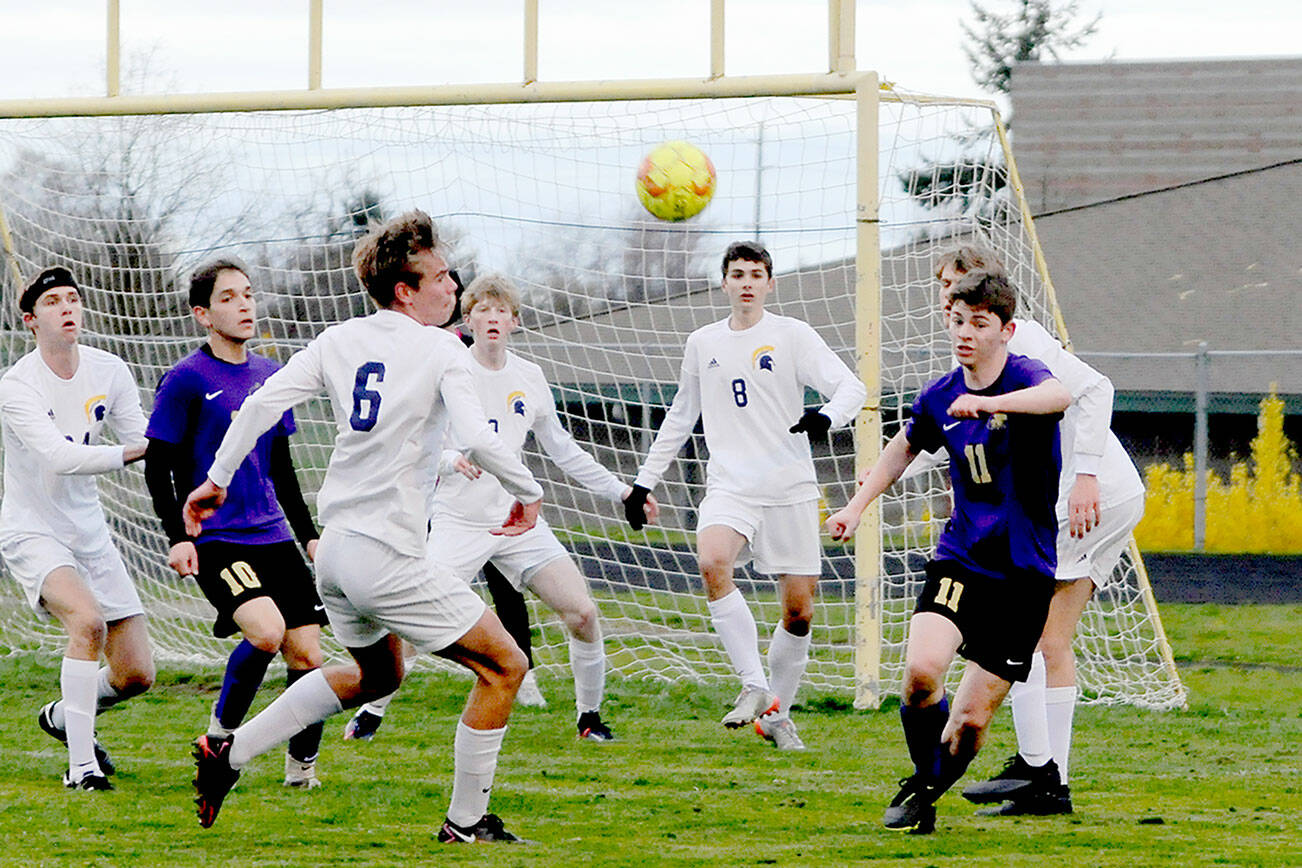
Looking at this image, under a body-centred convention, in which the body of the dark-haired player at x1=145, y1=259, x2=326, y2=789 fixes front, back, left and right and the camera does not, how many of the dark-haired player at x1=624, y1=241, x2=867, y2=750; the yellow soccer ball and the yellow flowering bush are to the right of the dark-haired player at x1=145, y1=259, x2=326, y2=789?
0

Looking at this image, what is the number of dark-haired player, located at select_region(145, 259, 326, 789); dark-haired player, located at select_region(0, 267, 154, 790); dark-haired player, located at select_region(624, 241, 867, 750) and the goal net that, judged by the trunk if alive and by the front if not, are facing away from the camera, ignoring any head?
0

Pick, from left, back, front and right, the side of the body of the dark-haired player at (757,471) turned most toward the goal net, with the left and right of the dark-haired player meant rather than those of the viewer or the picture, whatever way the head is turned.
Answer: back

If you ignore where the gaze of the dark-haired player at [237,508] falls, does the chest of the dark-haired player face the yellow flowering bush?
no

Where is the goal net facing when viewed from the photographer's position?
facing the viewer and to the left of the viewer

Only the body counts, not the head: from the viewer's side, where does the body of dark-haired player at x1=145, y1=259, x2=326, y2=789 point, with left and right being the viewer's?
facing the viewer and to the right of the viewer

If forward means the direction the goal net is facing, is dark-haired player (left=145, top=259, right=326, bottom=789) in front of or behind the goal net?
in front

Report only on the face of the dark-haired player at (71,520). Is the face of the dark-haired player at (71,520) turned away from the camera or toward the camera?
toward the camera

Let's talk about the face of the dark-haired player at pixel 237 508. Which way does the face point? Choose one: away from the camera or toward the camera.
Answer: toward the camera

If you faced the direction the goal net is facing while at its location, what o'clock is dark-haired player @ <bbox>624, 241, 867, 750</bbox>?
The dark-haired player is roughly at 10 o'clock from the goal net.

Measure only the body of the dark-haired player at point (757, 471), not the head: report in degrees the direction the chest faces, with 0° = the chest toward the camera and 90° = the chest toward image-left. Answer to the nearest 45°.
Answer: approximately 0°

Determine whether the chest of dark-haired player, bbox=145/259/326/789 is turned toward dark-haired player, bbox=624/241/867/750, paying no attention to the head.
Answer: no

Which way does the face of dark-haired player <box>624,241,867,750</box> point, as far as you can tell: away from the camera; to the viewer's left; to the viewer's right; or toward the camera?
toward the camera

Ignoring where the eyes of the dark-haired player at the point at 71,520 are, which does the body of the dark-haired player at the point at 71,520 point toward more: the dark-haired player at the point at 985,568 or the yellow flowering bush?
the dark-haired player

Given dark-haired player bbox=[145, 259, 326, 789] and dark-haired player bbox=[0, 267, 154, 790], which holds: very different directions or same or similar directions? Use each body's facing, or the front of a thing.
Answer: same or similar directions

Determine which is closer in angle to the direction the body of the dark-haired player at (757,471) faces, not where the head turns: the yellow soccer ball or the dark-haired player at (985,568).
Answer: the dark-haired player
